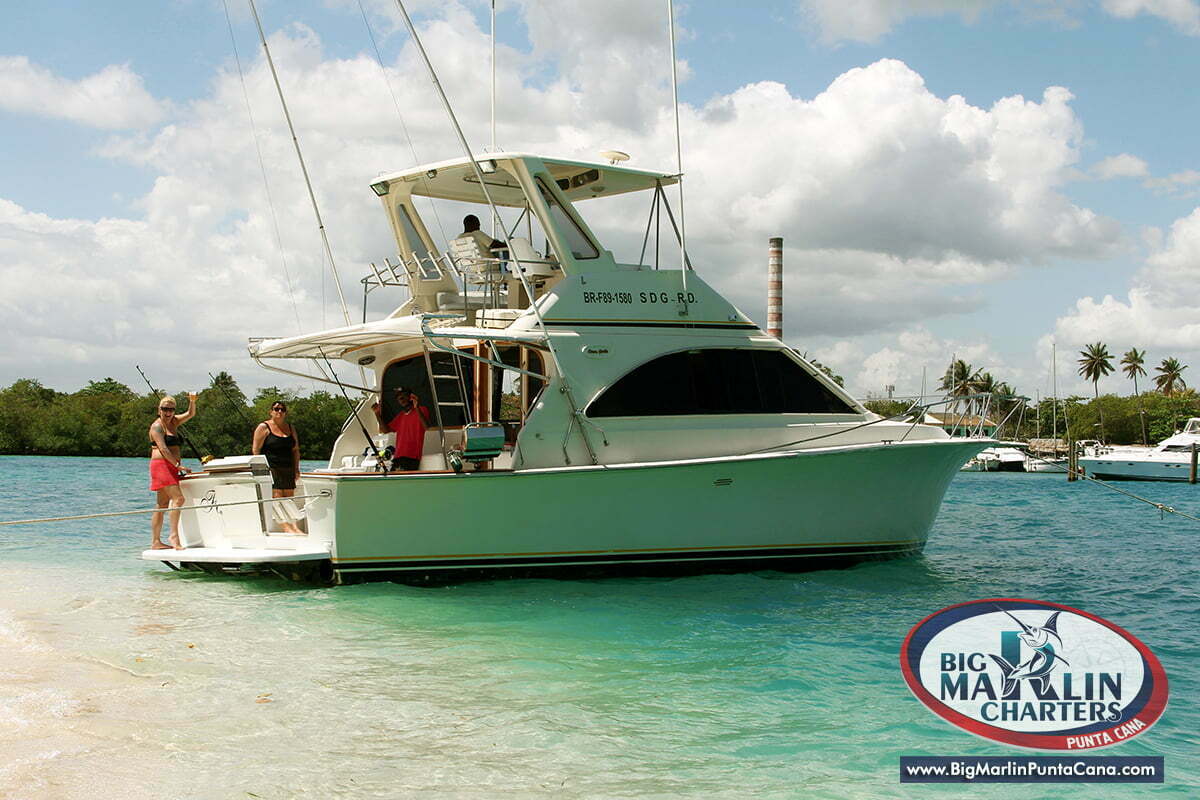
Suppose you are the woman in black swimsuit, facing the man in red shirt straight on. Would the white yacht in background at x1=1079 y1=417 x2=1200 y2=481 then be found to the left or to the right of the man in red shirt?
left

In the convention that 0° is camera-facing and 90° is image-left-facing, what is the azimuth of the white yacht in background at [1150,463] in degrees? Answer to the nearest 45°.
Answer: approximately 90°
